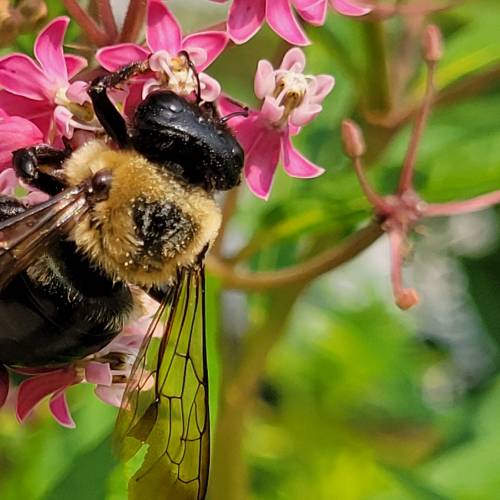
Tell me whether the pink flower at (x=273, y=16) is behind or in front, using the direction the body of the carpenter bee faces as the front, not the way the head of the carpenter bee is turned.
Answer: in front

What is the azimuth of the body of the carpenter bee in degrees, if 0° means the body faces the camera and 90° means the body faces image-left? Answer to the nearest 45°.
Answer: approximately 225°
